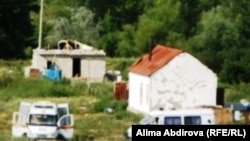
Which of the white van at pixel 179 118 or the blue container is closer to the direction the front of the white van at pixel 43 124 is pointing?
the white van

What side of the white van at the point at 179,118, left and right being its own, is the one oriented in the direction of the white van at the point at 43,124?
front

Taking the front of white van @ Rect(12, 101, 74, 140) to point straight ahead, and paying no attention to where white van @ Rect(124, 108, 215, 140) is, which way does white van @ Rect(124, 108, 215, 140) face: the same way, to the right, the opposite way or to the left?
to the right

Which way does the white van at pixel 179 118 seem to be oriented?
to the viewer's left

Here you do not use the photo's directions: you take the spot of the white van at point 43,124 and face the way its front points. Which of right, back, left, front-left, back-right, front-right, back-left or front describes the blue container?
back

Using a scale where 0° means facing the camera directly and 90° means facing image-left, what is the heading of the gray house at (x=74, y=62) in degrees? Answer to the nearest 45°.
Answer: approximately 0°

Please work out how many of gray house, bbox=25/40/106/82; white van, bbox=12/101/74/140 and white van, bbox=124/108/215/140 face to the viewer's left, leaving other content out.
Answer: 1

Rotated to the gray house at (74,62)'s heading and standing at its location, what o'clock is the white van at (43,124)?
The white van is roughly at 12 o'clock from the gray house.

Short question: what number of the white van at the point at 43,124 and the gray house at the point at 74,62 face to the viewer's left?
0

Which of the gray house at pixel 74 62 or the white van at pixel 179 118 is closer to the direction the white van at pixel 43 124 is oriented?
the white van

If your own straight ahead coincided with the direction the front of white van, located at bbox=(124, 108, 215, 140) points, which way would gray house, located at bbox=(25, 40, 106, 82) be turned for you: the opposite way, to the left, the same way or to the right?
to the left
